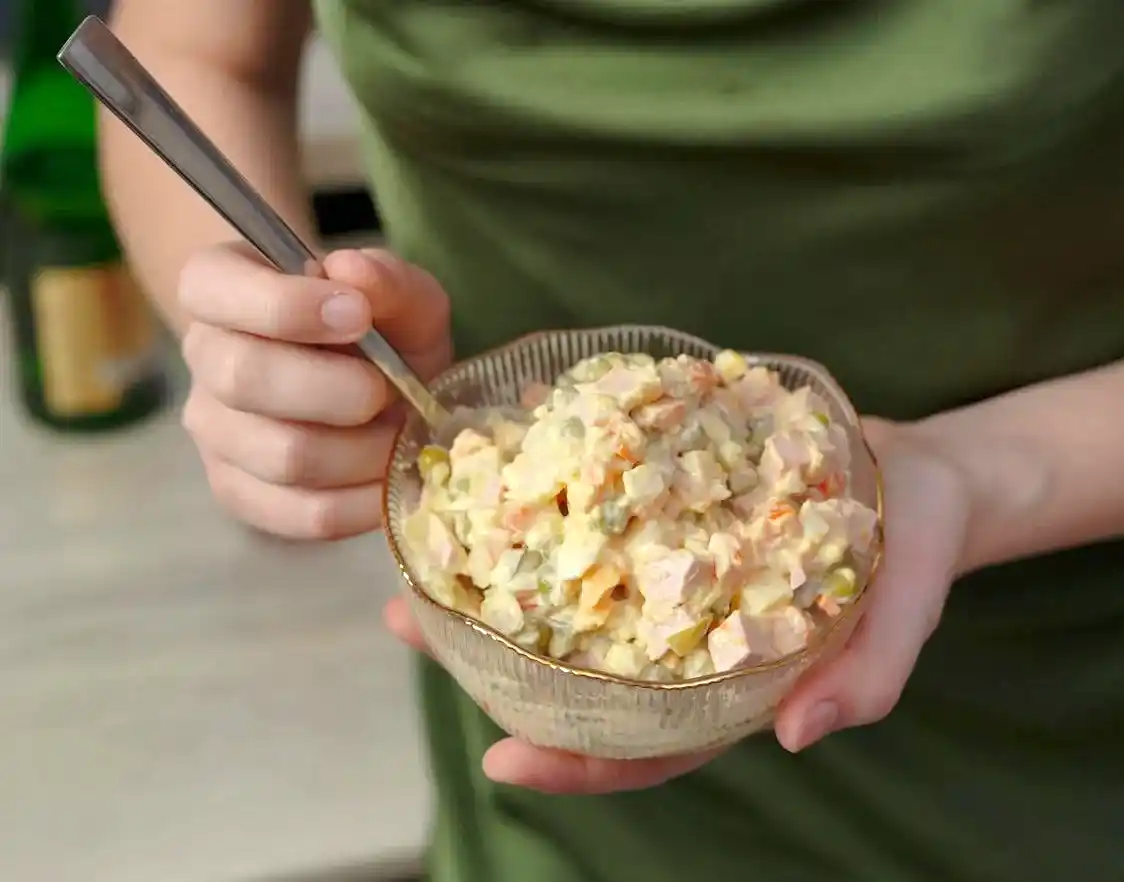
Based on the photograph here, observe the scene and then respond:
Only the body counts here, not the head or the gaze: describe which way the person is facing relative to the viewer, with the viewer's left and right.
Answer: facing the viewer
